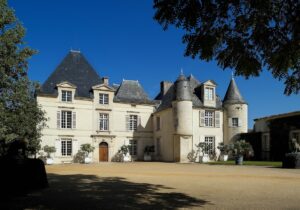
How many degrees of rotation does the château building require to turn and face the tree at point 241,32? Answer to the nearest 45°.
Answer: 0° — it already faces it

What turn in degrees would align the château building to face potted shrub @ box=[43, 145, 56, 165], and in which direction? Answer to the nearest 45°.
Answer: approximately 45° to its right

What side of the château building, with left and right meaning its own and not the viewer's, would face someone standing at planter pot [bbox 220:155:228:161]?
left

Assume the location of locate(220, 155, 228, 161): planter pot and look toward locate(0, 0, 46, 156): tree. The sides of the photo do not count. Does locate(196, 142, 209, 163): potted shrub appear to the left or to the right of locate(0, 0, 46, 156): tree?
right

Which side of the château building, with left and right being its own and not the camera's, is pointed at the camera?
front

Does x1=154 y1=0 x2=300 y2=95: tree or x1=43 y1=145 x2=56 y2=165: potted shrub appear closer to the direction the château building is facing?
the tree
